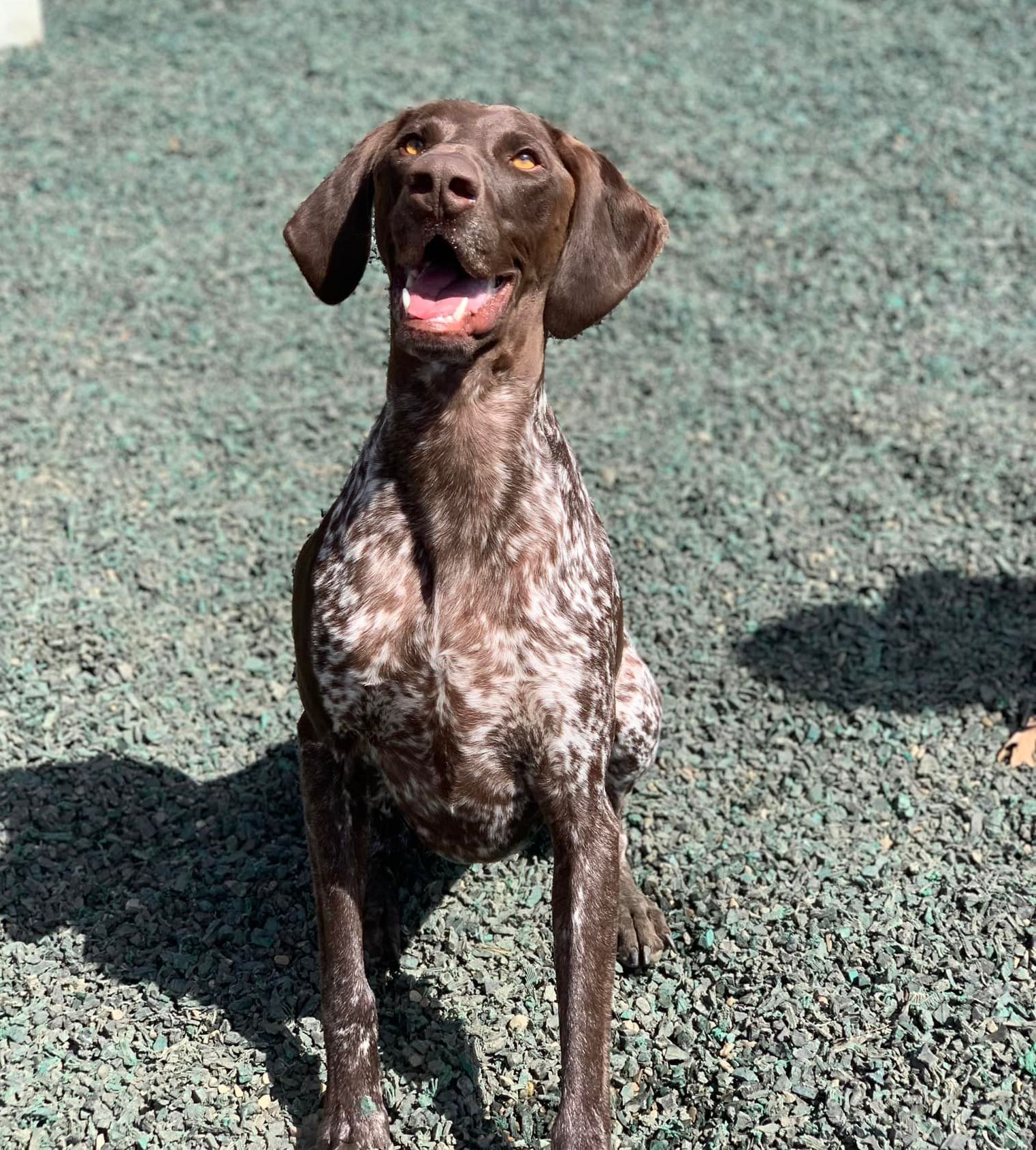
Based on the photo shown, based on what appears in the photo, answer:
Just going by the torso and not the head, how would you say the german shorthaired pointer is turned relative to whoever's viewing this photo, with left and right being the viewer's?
facing the viewer
